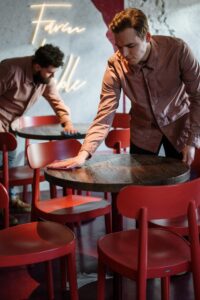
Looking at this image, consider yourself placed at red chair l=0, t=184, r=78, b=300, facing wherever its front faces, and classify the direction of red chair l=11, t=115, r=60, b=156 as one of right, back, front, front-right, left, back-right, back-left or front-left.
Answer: back-left

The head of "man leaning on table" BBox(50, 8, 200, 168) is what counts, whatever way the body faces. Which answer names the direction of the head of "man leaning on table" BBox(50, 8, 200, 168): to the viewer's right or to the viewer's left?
to the viewer's left

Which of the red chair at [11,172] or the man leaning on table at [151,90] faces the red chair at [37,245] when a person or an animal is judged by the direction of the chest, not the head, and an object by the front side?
the man leaning on table

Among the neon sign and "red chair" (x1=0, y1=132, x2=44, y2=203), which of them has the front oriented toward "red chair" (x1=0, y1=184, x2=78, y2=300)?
the neon sign

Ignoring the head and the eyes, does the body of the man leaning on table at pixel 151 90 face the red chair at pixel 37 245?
yes

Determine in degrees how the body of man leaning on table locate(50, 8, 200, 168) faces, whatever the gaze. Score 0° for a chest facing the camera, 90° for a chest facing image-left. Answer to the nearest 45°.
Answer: approximately 45°

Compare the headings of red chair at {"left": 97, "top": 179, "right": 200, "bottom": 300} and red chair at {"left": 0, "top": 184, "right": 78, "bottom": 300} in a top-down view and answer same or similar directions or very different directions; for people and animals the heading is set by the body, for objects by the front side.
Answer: very different directions

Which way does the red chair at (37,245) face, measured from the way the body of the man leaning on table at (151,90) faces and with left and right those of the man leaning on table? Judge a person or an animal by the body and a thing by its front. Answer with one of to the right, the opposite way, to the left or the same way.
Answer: to the left
